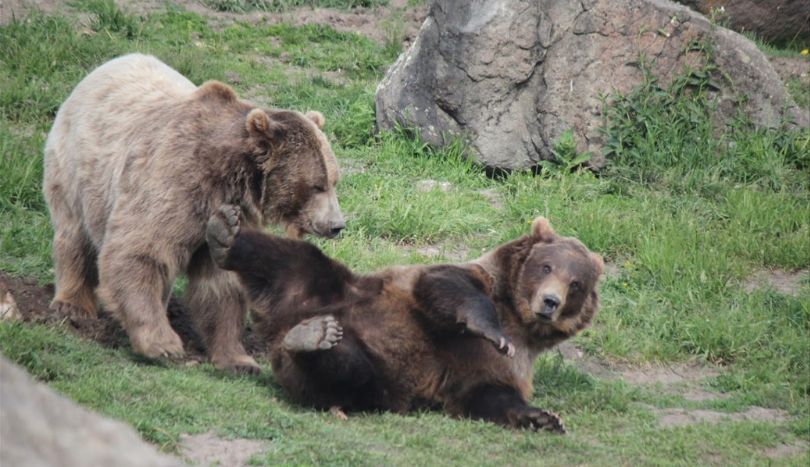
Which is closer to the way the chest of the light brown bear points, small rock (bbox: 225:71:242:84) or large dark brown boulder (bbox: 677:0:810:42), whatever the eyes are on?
the large dark brown boulder

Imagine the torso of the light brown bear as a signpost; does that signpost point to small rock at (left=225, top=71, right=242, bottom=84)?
no

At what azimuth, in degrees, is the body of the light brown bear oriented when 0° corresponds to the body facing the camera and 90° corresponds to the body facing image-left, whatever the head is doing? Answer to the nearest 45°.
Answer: approximately 315°

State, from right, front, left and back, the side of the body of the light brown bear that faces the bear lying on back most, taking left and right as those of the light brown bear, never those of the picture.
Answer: front

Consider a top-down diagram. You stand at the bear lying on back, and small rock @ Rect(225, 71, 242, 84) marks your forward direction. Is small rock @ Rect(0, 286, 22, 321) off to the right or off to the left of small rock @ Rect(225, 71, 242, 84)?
left

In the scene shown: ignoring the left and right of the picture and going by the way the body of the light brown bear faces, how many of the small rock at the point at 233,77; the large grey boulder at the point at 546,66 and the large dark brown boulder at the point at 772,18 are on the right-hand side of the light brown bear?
0

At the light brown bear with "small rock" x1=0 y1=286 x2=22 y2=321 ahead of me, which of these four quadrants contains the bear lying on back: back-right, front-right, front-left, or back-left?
back-left

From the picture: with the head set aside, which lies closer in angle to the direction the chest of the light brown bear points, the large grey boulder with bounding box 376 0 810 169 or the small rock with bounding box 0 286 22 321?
the large grey boulder

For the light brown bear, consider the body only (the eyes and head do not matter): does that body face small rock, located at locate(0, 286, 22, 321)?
no

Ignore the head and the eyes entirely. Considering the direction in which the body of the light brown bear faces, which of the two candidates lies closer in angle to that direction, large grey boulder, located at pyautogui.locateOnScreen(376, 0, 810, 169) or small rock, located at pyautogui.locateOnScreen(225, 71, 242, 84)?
the large grey boulder

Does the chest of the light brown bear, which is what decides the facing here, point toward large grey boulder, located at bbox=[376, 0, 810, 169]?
no

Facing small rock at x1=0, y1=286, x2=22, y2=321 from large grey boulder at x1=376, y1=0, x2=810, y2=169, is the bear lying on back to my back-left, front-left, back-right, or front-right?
front-left
